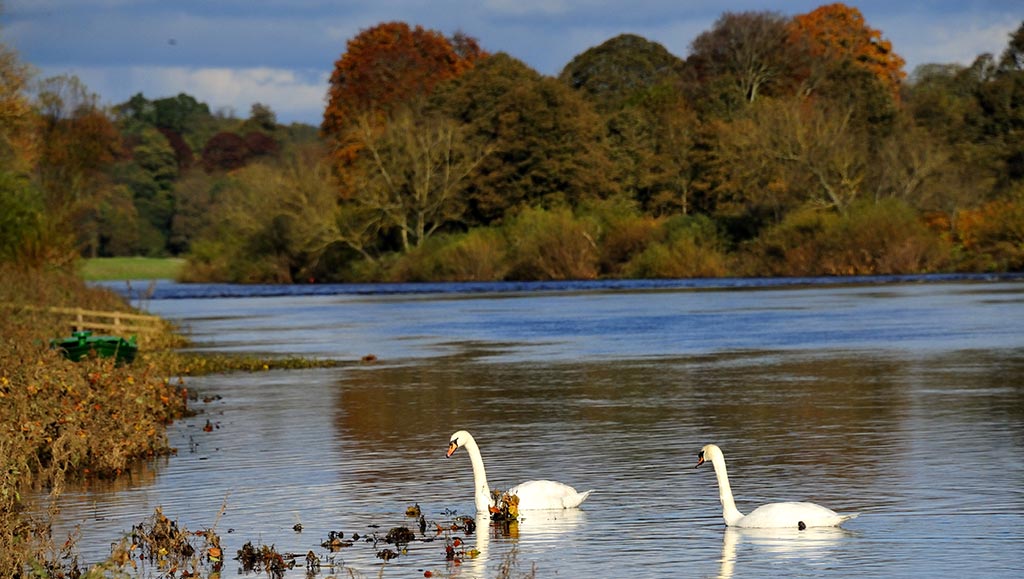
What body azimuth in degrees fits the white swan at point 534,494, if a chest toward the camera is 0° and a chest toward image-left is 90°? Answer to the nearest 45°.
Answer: approximately 90°

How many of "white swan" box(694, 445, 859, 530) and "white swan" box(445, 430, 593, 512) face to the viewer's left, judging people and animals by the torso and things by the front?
2

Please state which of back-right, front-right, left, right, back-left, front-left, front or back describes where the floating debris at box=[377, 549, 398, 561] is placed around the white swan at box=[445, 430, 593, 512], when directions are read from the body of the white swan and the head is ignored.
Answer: front-left

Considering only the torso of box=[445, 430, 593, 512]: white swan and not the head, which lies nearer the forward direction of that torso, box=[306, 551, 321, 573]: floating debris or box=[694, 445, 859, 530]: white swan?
the floating debris

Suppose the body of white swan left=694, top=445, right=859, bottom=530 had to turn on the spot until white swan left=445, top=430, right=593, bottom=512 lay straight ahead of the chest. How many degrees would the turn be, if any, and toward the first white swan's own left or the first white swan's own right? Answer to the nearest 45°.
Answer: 0° — it already faces it

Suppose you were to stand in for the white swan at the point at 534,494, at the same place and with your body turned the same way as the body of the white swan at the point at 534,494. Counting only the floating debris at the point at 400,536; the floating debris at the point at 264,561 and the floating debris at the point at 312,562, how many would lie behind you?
0

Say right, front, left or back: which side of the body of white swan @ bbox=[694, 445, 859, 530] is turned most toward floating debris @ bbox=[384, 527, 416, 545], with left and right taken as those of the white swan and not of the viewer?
front

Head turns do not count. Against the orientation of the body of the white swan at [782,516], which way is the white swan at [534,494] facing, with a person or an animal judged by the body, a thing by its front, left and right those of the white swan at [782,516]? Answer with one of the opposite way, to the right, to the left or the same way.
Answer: the same way

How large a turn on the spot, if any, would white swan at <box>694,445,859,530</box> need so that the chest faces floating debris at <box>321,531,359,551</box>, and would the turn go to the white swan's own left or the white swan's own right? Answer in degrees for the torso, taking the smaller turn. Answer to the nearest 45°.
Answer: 0° — it already faces it

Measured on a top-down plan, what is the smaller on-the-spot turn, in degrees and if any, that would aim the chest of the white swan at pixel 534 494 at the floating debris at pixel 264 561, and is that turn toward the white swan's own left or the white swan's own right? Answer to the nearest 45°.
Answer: approximately 45° to the white swan's own left

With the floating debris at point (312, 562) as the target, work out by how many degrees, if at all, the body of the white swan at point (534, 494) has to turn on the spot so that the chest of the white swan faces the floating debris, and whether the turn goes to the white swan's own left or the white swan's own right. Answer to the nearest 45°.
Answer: approximately 45° to the white swan's own left

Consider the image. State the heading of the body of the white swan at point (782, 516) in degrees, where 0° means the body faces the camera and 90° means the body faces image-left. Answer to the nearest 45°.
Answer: approximately 90°

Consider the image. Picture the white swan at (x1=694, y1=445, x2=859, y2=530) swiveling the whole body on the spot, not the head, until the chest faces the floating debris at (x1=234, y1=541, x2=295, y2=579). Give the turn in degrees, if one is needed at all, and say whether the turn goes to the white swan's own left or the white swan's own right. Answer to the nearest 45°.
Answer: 0° — it already faces it

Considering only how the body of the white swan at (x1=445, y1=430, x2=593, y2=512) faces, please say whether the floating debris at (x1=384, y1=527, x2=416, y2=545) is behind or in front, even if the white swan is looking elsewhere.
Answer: in front
